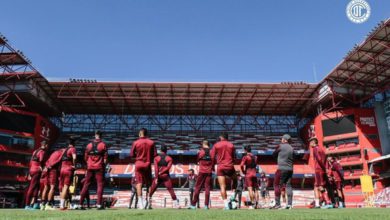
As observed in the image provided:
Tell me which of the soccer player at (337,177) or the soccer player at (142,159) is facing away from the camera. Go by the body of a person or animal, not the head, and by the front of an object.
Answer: the soccer player at (142,159)

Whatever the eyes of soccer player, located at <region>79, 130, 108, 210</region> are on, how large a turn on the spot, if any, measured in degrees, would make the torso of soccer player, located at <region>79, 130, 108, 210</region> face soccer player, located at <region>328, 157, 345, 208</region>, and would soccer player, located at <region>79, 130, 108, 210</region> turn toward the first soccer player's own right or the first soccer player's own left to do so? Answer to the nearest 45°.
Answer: approximately 90° to the first soccer player's own right

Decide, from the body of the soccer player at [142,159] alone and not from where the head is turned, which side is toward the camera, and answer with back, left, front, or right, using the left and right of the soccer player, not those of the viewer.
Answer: back

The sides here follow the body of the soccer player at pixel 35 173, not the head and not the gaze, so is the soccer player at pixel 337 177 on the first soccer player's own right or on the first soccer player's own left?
on the first soccer player's own right

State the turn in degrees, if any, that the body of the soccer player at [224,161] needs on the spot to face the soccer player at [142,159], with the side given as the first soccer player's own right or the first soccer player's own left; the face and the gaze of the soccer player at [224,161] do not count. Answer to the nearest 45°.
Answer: approximately 90° to the first soccer player's own left

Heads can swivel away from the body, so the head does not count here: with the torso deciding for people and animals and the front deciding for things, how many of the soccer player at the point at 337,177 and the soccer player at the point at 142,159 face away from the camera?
1

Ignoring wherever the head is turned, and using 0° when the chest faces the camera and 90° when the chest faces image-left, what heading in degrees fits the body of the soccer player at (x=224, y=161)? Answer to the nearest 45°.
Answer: approximately 180°

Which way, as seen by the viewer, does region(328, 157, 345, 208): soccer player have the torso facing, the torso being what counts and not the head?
to the viewer's left

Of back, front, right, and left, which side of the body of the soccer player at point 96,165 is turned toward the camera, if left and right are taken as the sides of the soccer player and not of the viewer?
back

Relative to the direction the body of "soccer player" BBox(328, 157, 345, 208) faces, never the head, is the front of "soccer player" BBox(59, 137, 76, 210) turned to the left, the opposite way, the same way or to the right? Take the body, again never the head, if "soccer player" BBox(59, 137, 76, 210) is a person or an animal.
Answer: to the right

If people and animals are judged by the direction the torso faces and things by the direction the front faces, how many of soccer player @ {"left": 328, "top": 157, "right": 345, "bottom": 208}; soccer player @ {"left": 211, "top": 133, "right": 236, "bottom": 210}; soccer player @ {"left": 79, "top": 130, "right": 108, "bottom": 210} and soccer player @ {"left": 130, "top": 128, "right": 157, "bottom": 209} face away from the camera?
3

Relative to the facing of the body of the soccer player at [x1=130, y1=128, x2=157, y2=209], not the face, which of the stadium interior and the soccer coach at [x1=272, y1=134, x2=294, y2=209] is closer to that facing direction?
the stadium interior

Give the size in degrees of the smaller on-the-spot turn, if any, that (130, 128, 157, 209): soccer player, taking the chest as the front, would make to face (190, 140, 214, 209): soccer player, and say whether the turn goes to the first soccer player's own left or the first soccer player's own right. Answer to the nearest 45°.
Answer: approximately 90° to the first soccer player's own right
